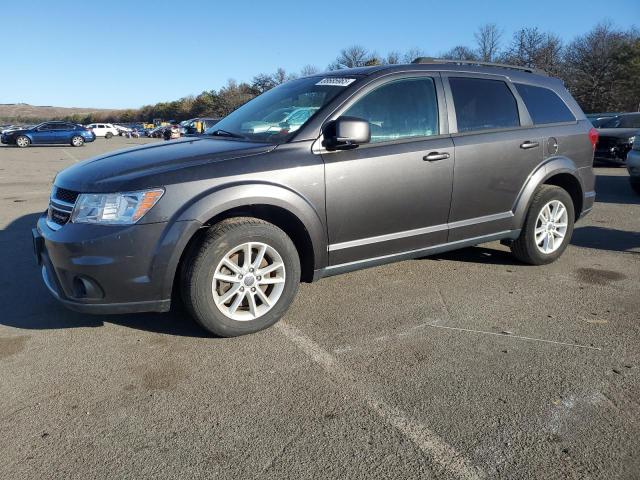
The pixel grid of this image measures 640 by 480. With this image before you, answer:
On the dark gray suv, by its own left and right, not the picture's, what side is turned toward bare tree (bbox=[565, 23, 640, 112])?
back

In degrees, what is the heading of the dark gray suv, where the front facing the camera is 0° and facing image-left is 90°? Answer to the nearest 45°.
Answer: approximately 45°
